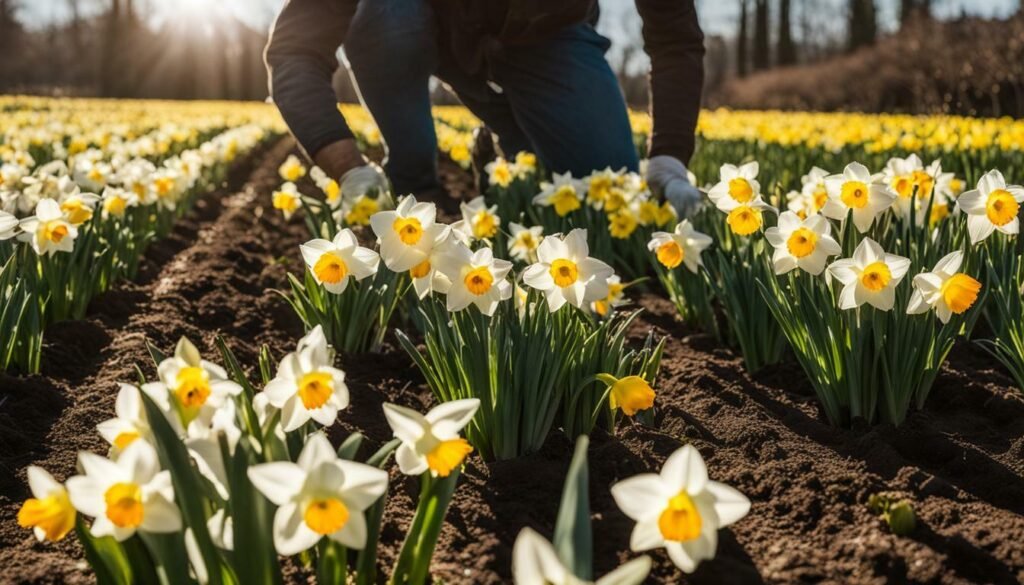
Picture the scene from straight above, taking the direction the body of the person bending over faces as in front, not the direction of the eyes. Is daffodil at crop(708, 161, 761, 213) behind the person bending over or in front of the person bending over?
in front

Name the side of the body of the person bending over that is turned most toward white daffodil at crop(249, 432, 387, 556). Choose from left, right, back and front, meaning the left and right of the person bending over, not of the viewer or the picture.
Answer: front

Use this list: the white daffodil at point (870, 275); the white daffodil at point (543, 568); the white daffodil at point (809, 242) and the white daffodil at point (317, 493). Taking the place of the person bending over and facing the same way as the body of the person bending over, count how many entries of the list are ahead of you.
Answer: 4

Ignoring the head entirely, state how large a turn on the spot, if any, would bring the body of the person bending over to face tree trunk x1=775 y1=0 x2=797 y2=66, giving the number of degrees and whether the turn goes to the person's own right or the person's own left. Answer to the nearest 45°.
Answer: approximately 180°

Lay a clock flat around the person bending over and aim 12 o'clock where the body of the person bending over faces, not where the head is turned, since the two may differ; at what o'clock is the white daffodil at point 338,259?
The white daffodil is roughly at 12 o'clock from the person bending over.

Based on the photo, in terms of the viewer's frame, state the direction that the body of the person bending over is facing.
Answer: toward the camera

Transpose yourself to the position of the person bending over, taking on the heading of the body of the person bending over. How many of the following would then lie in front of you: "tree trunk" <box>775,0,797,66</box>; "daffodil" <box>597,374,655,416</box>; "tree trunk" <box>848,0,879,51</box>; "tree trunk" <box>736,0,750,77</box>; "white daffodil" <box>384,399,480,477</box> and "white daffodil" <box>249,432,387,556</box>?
3

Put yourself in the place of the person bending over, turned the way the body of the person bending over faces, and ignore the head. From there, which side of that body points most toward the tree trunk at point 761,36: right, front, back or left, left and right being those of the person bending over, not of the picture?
back

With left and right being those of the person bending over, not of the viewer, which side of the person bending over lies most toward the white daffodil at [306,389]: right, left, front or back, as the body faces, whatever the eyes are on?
front

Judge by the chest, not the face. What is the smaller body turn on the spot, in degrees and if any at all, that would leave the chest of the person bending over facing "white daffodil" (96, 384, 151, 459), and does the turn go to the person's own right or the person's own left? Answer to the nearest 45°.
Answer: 0° — they already face it

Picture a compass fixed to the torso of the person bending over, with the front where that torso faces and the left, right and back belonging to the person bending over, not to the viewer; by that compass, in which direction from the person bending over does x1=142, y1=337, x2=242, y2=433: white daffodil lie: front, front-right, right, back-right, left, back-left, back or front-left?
front

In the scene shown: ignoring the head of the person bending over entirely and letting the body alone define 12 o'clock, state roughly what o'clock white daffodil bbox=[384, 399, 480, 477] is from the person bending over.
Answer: The white daffodil is roughly at 12 o'clock from the person bending over.
